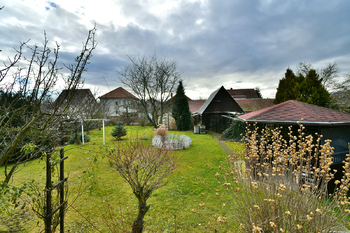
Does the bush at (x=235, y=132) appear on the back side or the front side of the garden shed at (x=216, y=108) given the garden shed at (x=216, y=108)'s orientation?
on the front side

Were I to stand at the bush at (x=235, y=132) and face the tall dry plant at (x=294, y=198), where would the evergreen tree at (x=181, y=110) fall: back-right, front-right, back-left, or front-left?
back-right

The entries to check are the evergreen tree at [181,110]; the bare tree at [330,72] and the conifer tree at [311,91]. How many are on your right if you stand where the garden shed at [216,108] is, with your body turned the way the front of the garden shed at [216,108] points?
1

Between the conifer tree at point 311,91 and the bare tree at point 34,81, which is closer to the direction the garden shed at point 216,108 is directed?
the bare tree

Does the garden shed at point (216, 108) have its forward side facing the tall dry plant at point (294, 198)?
yes

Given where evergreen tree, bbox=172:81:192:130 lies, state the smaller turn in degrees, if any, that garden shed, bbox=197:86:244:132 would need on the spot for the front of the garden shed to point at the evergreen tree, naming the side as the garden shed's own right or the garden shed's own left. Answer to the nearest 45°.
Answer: approximately 90° to the garden shed's own right

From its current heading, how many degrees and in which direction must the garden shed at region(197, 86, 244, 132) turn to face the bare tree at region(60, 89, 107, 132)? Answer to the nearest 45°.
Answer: approximately 45° to its right

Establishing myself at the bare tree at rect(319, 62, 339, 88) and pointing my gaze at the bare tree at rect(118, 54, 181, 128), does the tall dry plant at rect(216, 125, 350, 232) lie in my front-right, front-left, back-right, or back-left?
front-left

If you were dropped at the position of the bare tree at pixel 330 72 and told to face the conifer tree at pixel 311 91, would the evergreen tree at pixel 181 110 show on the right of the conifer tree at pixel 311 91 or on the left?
right

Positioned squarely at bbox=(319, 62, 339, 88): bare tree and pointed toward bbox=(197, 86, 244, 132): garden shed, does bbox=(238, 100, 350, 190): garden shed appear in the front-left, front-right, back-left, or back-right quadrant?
front-left

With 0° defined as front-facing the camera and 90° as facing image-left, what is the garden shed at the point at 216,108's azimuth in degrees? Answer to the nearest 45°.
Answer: approximately 0°

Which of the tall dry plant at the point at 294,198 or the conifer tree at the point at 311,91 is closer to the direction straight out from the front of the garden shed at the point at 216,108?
the tall dry plant

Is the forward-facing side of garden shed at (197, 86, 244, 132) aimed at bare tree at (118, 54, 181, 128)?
no

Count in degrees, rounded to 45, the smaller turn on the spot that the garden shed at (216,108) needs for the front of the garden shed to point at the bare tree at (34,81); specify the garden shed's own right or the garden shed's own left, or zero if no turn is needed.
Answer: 0° — it already faces it
